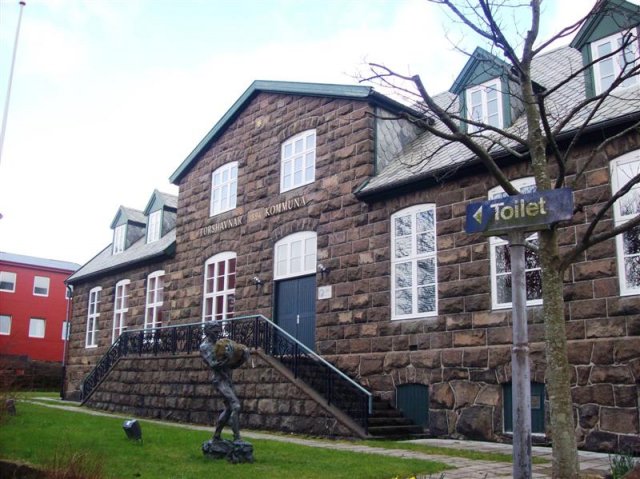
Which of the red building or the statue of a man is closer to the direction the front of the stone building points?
the statue of a man

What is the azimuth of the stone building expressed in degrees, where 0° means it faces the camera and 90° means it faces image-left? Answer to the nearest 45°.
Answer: approximately 45°

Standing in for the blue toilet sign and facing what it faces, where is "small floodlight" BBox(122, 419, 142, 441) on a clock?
The small floodlight is roughly at 4 o'clock from the blue toilet sign.

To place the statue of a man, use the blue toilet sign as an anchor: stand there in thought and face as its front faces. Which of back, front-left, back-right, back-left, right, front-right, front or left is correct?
back-right

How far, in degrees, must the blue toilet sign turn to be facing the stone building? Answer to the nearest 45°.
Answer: approximately 180°

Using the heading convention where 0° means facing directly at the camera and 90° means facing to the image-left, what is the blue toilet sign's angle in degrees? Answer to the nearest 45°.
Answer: approximately 0°

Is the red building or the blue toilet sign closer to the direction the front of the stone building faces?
the blue toilet sign

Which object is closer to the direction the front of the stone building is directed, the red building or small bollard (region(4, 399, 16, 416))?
the small bollard

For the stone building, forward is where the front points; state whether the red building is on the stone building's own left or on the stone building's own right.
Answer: on the stone building's own right

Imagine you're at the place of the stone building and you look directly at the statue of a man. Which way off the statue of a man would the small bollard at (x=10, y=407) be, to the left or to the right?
right

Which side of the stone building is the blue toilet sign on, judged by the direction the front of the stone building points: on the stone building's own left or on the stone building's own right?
on the stone building's own left
